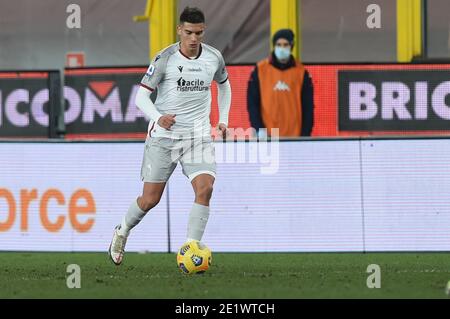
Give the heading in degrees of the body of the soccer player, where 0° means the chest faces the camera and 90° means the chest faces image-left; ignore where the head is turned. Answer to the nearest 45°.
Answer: approximately 315°

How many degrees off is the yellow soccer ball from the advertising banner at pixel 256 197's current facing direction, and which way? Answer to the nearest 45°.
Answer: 0° — it already faces it

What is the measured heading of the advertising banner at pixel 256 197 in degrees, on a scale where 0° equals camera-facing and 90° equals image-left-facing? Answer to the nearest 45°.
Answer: approximately 0°
